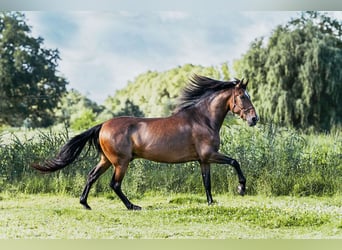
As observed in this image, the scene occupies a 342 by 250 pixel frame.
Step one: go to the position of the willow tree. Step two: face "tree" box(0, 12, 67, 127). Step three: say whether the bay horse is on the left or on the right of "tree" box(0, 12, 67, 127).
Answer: left

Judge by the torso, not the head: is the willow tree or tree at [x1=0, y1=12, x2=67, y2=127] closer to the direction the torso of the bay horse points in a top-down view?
the willow tree

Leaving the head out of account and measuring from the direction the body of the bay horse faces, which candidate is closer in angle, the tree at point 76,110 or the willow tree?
the willow tree

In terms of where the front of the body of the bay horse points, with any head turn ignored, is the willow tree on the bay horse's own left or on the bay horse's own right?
on the bay horse's own left

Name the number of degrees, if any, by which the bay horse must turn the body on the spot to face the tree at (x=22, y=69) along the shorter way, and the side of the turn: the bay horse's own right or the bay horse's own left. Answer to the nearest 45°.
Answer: approximately 135° to the bay horse's own left

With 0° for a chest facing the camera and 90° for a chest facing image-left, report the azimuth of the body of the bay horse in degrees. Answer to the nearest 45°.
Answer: approximately 270°

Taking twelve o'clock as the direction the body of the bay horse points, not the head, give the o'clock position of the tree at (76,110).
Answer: The tree is roughly at 8 o'clock from the bay horse.
